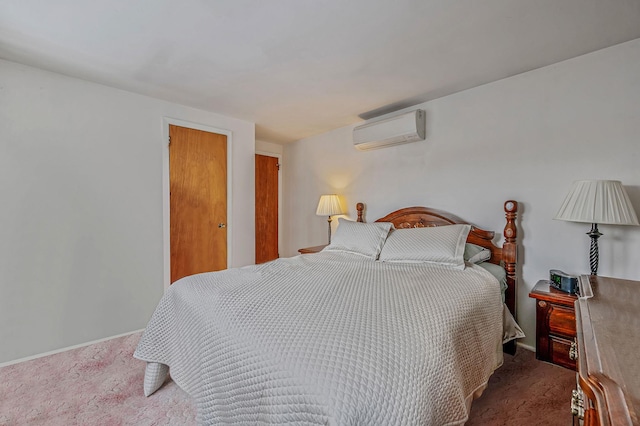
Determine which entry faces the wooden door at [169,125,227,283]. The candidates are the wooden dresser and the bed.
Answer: the wooden dresser

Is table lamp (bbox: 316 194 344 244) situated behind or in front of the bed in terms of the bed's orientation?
behind

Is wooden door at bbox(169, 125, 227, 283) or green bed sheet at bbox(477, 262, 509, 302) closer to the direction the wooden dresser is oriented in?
the wooden door

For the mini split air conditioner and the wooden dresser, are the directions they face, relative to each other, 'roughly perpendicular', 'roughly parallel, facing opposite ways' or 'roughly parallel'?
roughly perpendicular

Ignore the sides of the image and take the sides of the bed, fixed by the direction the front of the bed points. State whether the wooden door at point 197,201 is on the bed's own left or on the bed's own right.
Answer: on the bed's own right

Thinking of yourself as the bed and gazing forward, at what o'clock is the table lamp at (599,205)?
The table lamp is roughly at 7 o'clock from the bed.

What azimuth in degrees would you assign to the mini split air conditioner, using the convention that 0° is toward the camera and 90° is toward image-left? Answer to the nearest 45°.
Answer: approximately 45°

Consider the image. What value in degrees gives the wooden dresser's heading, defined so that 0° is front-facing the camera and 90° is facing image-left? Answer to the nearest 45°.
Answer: approximately 90°

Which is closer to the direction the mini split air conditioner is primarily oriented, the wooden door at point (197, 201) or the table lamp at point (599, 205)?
the wooden door
